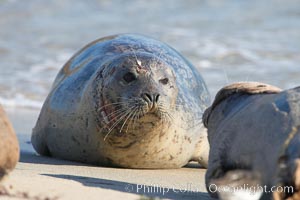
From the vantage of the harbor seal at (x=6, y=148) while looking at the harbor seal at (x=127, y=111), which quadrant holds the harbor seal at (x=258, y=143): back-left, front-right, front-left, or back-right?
front-right

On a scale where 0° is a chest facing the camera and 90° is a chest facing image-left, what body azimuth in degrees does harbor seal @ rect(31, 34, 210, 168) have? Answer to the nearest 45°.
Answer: approximately 0°

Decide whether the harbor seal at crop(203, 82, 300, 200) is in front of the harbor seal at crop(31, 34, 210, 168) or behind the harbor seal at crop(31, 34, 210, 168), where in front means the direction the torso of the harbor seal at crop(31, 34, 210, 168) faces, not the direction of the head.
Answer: in front
